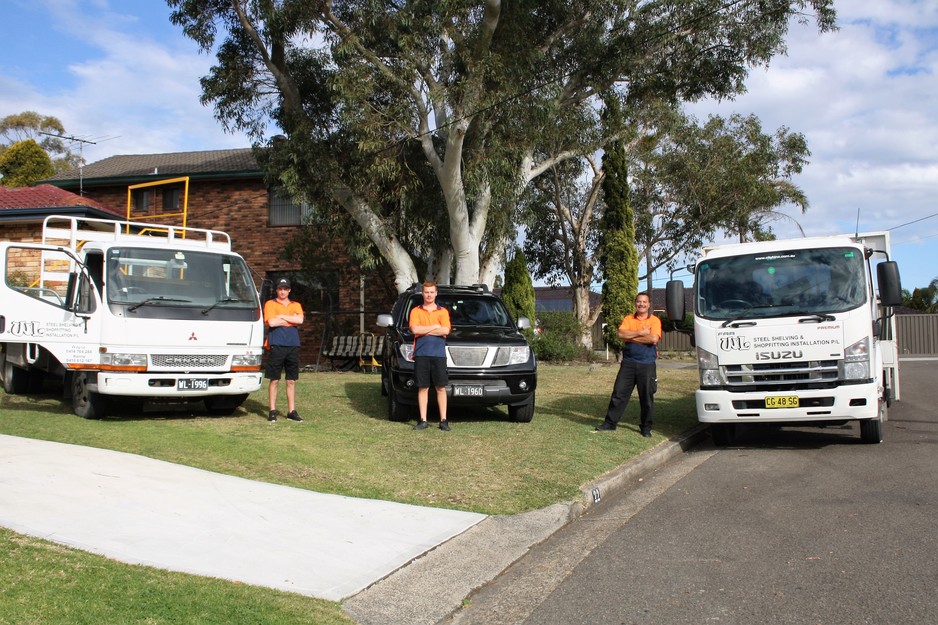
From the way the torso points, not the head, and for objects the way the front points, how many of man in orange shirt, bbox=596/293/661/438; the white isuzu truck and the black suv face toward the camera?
3

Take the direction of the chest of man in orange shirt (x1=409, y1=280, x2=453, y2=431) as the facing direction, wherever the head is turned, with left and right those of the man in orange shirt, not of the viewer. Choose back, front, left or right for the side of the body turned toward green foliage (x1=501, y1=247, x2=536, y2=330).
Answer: back

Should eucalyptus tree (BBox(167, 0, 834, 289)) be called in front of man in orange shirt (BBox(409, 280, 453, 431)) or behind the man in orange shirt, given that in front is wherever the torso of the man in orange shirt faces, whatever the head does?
behind

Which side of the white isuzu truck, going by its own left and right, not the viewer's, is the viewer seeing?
front

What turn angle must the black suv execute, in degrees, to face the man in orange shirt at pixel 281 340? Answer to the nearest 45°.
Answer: approximately 90° to its right

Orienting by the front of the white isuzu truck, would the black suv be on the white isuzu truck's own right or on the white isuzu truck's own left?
on the white isuzu truck's own right

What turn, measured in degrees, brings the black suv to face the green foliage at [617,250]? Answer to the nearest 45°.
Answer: approximately 180°

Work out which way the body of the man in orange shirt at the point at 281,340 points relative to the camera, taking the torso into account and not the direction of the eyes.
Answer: toward the camera

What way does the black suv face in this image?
toward the camera
